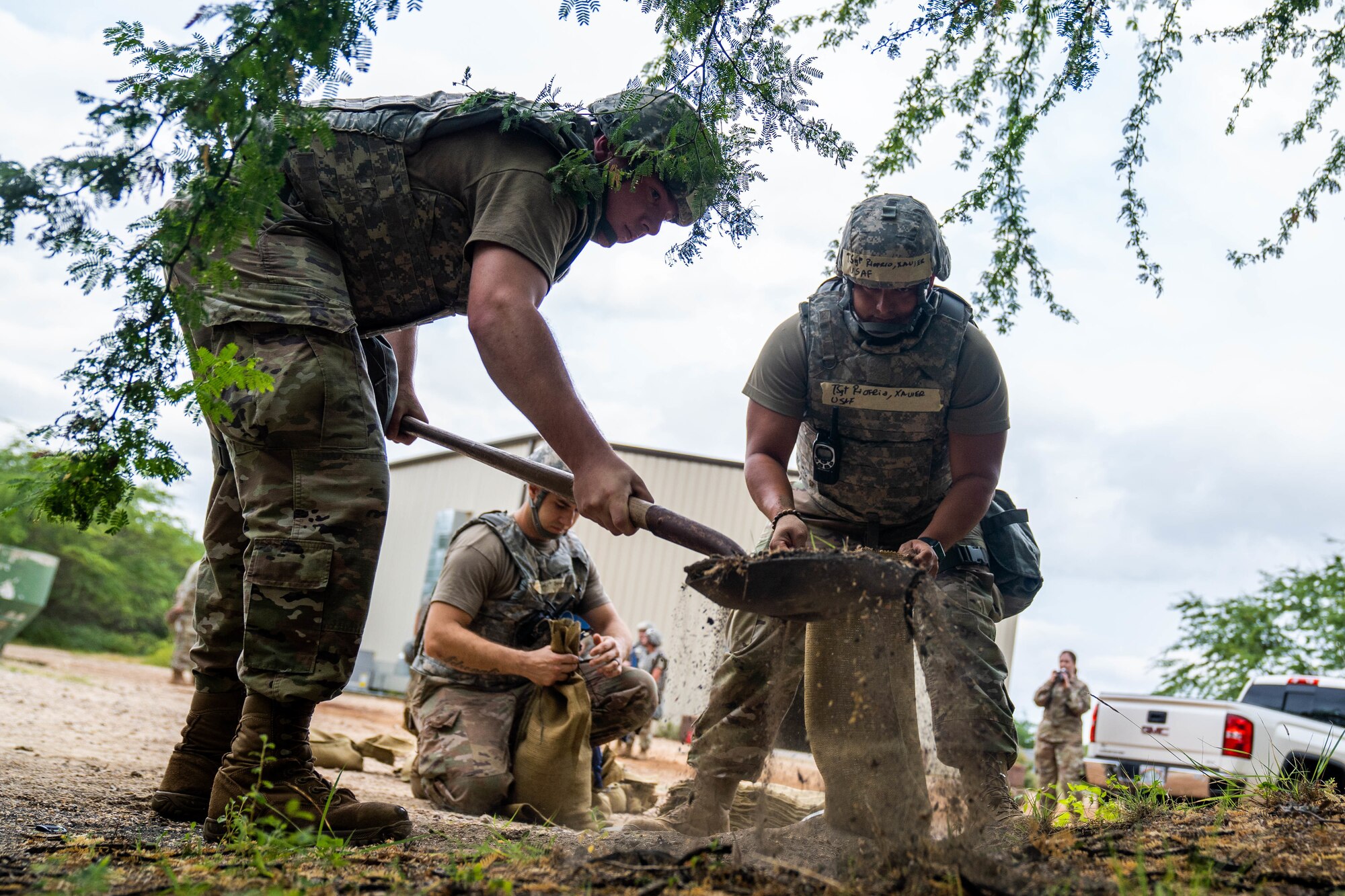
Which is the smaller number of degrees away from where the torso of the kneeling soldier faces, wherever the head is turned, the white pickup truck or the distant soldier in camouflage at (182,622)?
the white pickup truck

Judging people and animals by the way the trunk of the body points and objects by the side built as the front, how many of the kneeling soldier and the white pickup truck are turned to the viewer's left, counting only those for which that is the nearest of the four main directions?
0

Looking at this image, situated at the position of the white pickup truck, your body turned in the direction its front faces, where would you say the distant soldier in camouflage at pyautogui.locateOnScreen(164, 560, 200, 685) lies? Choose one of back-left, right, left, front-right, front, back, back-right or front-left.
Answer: back-left

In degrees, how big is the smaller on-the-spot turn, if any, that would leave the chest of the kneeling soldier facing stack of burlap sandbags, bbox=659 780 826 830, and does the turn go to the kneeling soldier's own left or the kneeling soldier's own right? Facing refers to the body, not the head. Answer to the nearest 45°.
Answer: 0° — they already face it

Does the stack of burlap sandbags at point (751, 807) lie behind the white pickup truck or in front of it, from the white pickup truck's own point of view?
behind

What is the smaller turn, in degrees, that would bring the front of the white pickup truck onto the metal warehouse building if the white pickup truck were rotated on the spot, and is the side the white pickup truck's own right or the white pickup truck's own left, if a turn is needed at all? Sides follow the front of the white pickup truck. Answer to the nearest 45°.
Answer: approximately 90° to the white pickup truck's own left

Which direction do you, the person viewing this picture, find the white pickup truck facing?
facing away from the viewer and to the right of the viewer

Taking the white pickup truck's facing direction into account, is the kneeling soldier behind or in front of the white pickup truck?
behind

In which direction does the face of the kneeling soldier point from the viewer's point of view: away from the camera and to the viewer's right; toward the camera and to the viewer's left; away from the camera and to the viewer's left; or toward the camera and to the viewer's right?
toward the camera and to the viewer's right

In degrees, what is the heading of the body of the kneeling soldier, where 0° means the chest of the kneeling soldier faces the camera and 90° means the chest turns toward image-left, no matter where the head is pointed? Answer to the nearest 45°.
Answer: approximately 315°

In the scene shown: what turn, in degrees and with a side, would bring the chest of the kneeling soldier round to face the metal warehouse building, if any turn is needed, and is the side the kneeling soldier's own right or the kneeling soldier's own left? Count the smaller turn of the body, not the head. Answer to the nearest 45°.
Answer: approximately 135° to the kneeling soldier's own left
